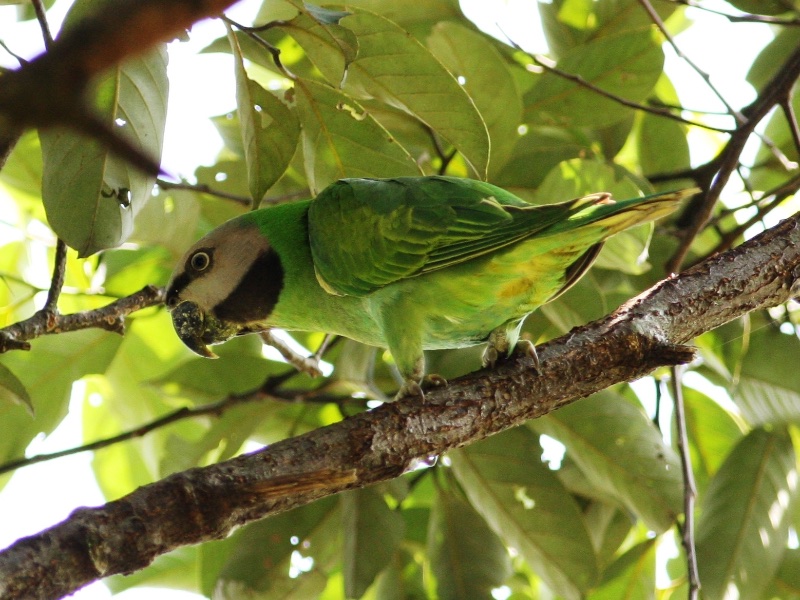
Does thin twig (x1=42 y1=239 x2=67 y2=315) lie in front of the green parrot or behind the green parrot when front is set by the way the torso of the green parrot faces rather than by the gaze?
in front

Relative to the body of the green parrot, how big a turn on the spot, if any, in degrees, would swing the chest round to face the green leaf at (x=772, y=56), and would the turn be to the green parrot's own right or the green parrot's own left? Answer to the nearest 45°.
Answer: approximately 135° to the green parrot's own right

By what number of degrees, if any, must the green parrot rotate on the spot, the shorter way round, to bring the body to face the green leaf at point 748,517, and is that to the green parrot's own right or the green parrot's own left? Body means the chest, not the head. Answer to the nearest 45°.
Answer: approximately 135° to the green parrot's own right

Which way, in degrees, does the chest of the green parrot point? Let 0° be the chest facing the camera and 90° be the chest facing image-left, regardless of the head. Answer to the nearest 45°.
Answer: approximately 90°

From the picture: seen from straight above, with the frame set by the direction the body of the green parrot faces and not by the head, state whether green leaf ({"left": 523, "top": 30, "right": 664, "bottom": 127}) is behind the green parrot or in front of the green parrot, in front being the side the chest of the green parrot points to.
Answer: behind

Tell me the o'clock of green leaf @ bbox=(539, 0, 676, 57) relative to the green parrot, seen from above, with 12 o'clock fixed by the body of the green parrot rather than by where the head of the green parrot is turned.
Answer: The green leaf is roughly at 5 o'clock from the green parrot.

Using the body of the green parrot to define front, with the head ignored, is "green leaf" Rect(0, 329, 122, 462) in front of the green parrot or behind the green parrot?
in front
